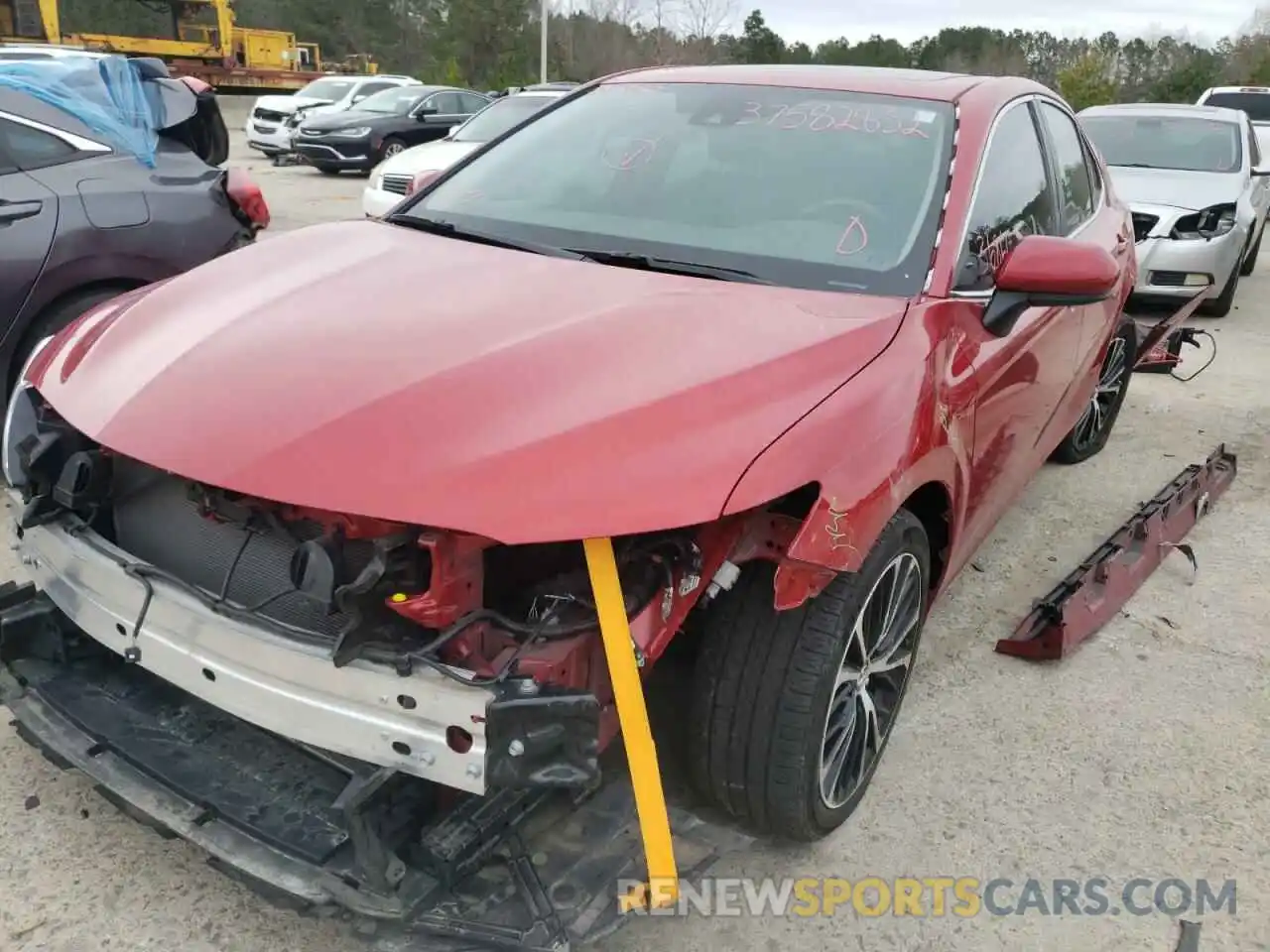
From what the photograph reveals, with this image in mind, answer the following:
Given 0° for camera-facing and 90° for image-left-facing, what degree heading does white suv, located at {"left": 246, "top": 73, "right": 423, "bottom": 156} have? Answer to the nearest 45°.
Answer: approximately 45°

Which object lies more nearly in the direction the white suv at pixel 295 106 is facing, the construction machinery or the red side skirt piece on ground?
the red side skirt piece on ground

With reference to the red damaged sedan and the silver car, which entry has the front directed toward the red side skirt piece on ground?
the silver car

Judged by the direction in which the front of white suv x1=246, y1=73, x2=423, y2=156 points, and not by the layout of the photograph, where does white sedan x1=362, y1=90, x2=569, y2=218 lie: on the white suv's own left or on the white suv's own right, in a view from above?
on the white suv's own left

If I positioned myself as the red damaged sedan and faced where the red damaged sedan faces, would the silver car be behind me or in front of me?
behind

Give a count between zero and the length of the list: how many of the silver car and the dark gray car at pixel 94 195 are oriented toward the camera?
1

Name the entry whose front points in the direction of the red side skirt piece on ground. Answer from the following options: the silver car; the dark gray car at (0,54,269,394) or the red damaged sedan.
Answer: the silver car

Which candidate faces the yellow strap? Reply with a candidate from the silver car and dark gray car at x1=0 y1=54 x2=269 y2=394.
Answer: the silver car

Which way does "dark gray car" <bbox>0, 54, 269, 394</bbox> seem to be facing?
to the viewer's left

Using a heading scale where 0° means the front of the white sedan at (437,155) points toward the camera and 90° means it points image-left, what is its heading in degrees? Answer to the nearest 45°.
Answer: approximately 45°

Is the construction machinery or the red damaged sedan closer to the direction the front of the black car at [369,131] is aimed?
the red damaged sedan
